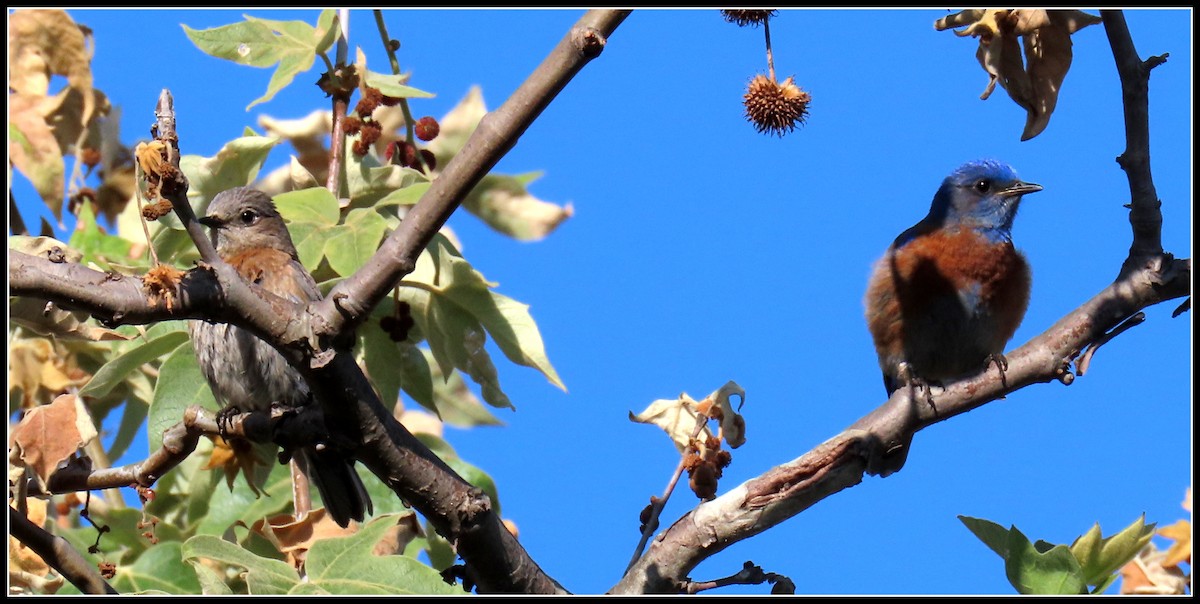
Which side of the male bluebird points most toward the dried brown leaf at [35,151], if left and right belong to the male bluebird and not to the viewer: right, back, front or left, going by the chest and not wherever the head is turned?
right

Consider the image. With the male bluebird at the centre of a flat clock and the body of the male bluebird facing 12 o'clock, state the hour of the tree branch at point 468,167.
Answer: The tree branch is roughly at 2 o'clock from the male bluebird.

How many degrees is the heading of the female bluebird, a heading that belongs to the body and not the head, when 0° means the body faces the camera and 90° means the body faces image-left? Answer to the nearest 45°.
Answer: approximately 45°

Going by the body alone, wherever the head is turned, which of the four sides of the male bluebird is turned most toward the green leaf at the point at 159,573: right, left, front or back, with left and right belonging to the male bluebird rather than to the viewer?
right

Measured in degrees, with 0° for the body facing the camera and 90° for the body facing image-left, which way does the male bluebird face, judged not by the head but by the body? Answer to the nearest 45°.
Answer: approximately 315°

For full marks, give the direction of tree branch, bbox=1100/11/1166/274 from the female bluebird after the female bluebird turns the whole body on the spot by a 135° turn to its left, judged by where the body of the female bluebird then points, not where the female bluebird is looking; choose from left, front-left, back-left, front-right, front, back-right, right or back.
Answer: front-right
